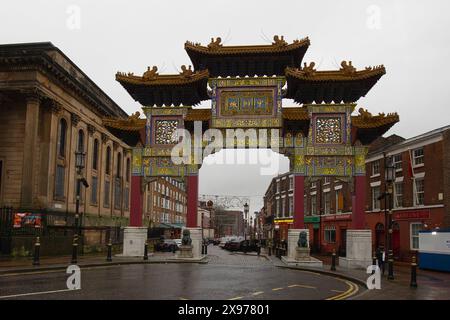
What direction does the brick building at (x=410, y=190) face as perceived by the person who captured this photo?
facing the viewer and to the left of the viewer

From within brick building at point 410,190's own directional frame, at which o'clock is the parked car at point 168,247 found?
The parked car is roughly at 2 o'clock from the brick building.

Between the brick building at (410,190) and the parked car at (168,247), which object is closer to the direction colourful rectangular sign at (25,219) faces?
the brick building

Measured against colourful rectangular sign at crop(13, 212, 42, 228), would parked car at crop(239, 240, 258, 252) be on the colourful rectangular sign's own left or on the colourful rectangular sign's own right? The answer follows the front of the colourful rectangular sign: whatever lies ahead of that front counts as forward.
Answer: on the colourful rectangular sign's own left

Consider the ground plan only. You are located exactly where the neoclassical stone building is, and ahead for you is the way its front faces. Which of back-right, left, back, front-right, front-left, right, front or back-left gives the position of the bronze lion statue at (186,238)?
left

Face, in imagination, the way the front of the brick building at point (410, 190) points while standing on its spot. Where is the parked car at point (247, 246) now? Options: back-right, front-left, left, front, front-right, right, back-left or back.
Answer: right

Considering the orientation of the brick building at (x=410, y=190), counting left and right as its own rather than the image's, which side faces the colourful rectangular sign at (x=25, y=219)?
front

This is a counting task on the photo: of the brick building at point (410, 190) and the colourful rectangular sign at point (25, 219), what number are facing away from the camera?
0

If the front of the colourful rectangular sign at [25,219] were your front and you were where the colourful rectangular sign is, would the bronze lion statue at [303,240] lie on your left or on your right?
on your left

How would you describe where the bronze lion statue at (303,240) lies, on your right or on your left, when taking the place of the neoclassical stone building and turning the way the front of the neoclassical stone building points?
on your left
